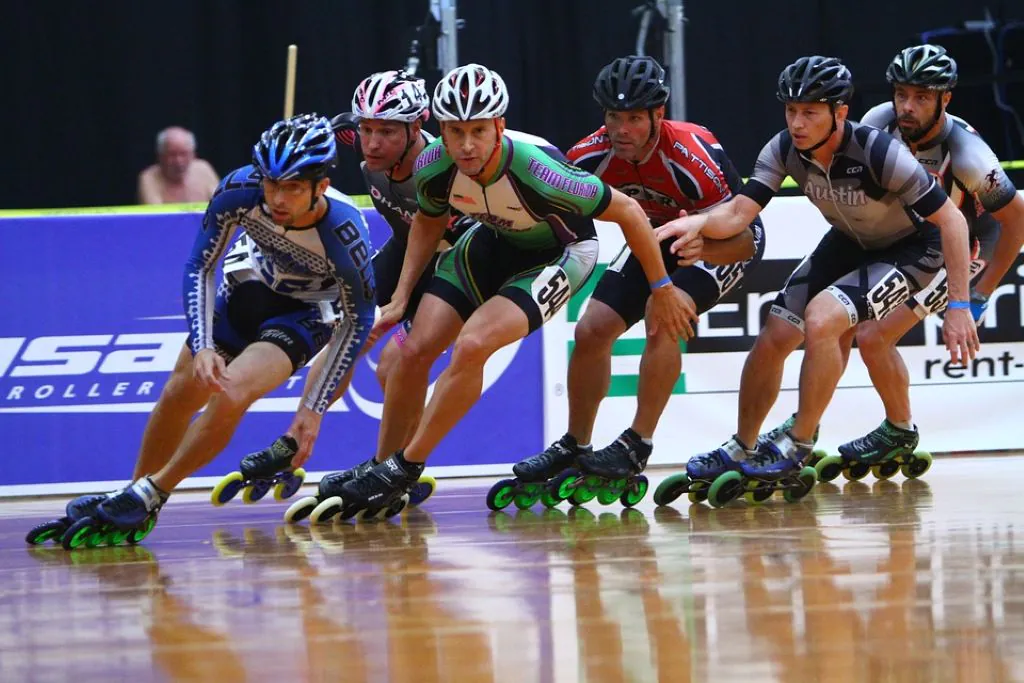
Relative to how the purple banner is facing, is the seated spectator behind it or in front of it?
behind

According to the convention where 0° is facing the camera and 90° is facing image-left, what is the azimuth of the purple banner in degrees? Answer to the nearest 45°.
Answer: approximately 0°

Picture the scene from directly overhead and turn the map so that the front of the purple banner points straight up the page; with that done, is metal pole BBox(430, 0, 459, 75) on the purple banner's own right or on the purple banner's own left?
on the purple banner's own left

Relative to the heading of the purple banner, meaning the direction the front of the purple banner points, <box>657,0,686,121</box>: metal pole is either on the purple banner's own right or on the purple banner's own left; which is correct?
on the purple banner's own left

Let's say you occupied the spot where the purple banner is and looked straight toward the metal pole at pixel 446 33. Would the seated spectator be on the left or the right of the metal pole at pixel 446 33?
left
